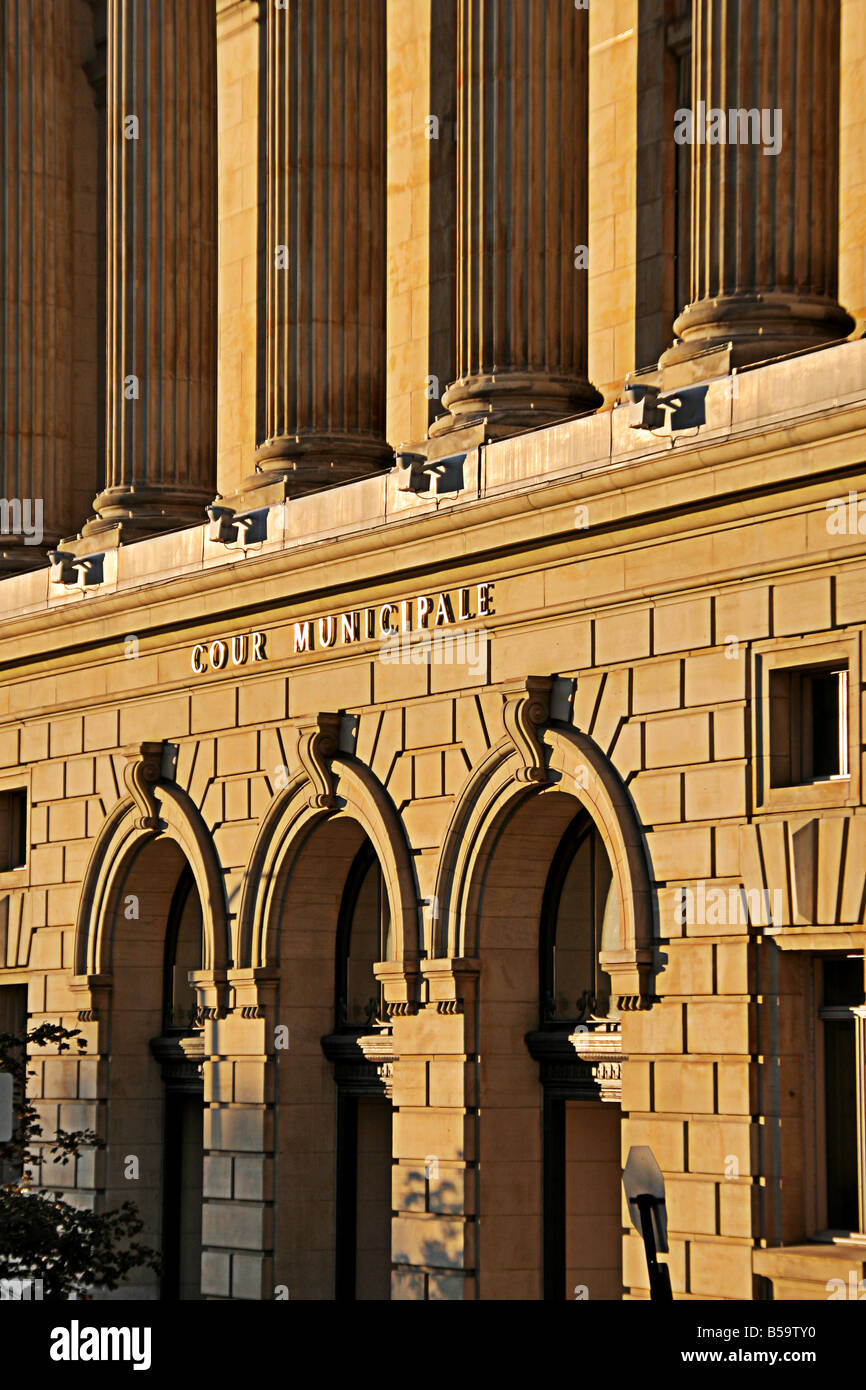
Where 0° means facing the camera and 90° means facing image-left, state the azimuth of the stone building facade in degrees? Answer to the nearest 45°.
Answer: approximately 45°
